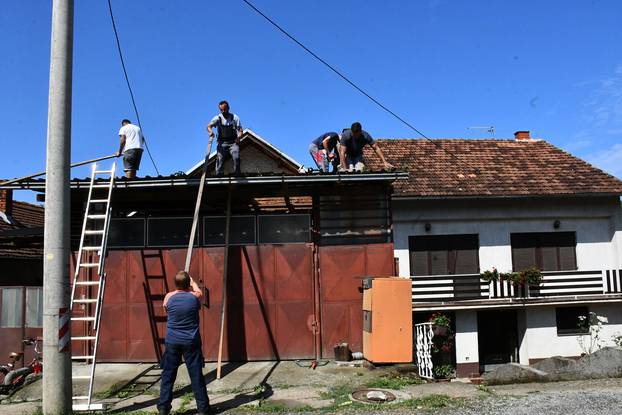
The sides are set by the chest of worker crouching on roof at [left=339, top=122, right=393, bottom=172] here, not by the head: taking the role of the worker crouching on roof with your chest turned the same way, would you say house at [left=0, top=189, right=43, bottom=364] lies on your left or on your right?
on your right

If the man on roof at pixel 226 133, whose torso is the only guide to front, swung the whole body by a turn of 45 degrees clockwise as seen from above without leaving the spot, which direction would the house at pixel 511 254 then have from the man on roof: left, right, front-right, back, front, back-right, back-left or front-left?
back

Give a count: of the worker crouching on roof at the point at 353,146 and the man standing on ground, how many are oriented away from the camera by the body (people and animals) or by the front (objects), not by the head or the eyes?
1

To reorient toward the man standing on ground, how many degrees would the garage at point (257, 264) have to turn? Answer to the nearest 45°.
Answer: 0° — it already faces them

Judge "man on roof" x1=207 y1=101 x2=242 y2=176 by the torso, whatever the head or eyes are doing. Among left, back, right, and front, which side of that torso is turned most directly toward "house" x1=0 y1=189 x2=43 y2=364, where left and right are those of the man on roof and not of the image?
right

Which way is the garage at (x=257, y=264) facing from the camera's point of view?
toward the camera

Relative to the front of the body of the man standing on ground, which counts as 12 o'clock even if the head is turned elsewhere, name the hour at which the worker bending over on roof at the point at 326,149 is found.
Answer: The worker bending over on roof is roughly at 1 o'clock from the man standing on ground.

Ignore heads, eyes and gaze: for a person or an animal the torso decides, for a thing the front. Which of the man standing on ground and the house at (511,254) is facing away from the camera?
the man standing on ground

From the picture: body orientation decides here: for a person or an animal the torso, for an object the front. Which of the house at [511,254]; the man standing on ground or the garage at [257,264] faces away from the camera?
the man standing on ground

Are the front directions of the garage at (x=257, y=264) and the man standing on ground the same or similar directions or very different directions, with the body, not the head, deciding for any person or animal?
very different directions

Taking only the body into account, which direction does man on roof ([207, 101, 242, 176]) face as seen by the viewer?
toward the camera

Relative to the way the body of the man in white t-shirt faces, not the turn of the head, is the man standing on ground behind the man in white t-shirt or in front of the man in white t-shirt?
behind

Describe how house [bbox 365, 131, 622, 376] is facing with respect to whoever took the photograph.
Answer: facing the viewer

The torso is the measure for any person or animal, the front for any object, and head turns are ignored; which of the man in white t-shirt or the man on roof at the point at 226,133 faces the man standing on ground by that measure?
the man on roof

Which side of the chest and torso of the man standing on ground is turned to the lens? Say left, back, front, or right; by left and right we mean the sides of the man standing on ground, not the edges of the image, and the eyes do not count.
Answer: back
